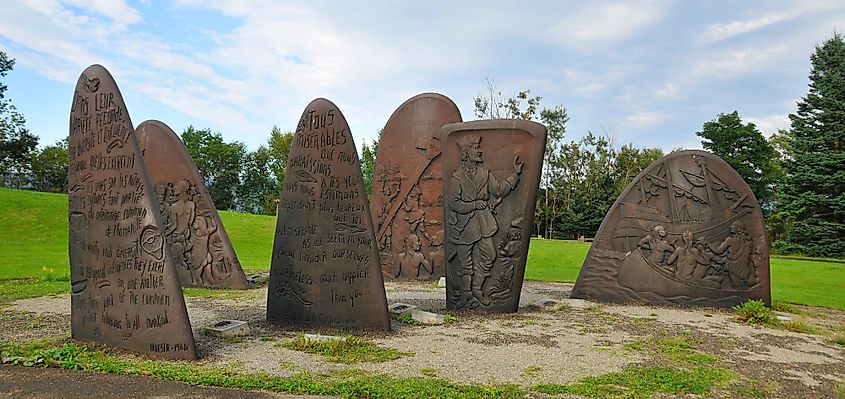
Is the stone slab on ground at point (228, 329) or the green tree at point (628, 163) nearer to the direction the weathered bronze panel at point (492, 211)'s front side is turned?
the stone slab on ground

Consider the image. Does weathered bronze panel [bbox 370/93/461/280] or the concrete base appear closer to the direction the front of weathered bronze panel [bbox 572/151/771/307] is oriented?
the concrete base

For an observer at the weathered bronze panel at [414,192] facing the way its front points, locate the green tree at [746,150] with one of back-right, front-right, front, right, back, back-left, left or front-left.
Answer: back-left

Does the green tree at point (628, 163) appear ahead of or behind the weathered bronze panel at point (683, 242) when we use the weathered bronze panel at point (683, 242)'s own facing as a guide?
behind

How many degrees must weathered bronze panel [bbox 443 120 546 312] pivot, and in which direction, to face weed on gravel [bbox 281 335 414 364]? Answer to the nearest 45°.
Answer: approximately 45° to its right

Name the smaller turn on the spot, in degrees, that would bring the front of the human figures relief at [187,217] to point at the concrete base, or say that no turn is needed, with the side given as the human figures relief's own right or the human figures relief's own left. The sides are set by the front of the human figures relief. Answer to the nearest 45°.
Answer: approximately 45° to the human figures relief's own left

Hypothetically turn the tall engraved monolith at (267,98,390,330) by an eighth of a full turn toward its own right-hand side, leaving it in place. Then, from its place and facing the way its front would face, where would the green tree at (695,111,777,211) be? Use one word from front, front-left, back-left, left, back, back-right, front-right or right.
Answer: back

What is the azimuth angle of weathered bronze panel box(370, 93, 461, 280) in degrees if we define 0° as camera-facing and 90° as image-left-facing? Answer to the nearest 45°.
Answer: approximately 0°

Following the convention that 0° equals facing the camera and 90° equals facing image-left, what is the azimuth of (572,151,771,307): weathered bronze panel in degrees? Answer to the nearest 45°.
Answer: approximately 0°

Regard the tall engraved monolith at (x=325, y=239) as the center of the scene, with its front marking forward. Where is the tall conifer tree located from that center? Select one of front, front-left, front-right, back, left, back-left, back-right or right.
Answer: back-left
